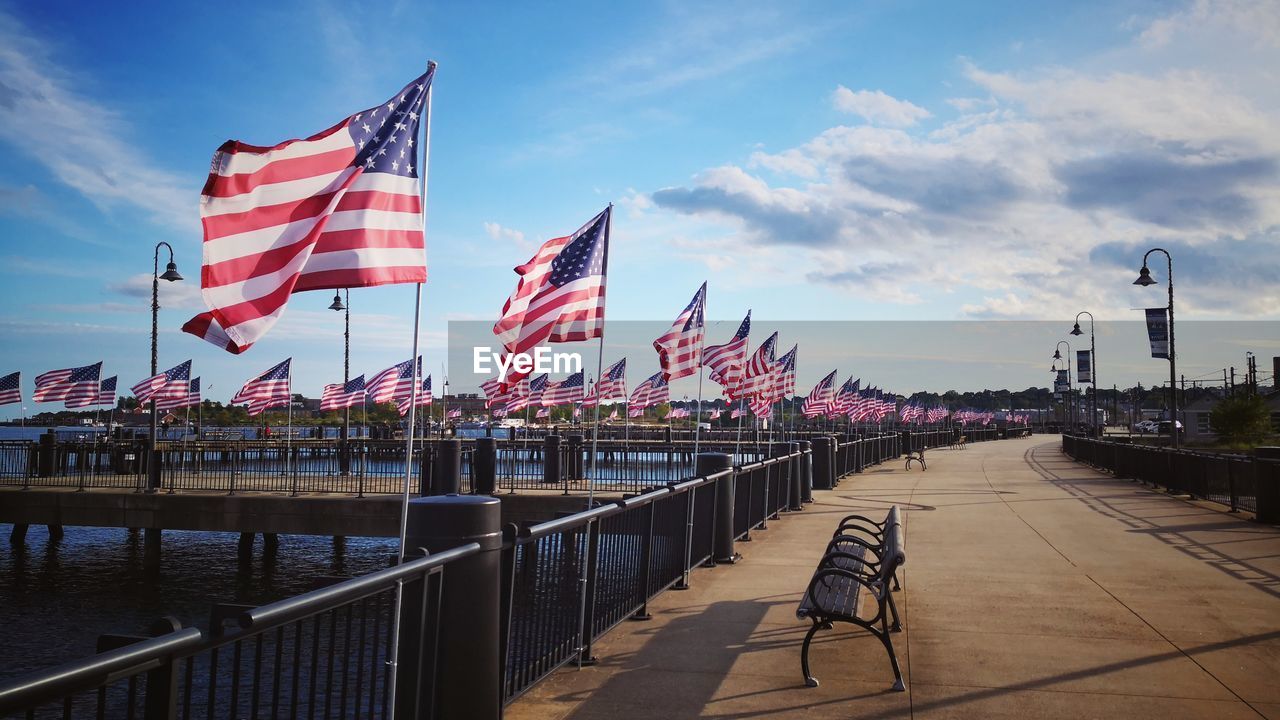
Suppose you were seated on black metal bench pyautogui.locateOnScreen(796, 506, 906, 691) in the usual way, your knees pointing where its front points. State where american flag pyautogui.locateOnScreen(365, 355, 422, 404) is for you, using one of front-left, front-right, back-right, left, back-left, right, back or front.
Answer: front-right

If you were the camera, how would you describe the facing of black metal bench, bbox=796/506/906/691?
facing to the left of the viewer

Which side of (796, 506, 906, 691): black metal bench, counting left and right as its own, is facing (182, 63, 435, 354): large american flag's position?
front

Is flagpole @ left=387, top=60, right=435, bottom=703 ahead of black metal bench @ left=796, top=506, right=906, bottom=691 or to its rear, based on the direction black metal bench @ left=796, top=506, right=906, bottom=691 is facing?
ahead

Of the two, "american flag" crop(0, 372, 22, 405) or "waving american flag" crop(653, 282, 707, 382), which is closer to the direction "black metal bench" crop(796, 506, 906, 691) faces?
the american flag

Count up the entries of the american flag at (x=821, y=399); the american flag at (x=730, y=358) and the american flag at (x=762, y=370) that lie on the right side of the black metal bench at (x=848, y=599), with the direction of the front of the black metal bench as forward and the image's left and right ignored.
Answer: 3

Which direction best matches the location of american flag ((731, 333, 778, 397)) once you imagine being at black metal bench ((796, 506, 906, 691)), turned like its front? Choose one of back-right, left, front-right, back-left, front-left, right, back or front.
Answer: right

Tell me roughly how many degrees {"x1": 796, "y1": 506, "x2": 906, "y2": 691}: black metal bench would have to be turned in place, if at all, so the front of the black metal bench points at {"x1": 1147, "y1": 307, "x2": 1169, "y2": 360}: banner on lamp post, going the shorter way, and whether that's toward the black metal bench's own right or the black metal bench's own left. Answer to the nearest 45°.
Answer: approximately 90° to the black metal bench's own right

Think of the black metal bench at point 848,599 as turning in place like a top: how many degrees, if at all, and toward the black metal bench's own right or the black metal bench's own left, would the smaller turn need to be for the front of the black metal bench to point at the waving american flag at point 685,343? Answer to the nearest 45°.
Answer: approximately 90° to the black metal bench's own right

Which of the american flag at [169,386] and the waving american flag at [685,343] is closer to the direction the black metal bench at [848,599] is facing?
the american flag

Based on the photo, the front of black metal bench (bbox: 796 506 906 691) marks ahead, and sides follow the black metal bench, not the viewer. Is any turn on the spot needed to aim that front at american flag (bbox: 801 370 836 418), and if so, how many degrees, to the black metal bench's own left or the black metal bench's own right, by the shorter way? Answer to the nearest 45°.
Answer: approximately 90° to the black metal bench's own right

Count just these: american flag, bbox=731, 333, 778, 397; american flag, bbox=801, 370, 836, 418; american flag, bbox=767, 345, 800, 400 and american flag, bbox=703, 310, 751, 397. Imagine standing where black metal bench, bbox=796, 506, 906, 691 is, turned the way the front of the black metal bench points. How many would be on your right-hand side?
4

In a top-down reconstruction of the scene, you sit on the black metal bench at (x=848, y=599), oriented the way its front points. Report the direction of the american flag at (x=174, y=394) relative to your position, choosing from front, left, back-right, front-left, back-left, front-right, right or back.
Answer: front-right

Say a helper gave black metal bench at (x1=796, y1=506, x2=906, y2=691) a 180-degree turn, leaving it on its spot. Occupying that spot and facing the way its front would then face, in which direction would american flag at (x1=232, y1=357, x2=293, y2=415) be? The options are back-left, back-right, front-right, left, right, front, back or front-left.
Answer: back-left

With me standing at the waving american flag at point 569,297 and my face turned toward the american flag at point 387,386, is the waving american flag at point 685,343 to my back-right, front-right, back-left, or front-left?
front-right

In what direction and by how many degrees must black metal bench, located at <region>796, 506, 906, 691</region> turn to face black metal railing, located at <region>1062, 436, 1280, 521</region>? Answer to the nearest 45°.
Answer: approximately 135° to its right

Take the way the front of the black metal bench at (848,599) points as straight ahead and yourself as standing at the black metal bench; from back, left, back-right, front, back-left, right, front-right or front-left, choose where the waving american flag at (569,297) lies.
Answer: front-right

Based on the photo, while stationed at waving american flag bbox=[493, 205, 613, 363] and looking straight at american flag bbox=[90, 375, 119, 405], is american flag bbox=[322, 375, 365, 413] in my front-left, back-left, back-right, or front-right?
front-right

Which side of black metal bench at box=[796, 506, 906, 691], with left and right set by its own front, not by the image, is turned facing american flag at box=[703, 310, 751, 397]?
right

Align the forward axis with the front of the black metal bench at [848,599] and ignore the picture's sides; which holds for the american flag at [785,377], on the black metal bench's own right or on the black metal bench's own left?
on the black metal bench's own right
